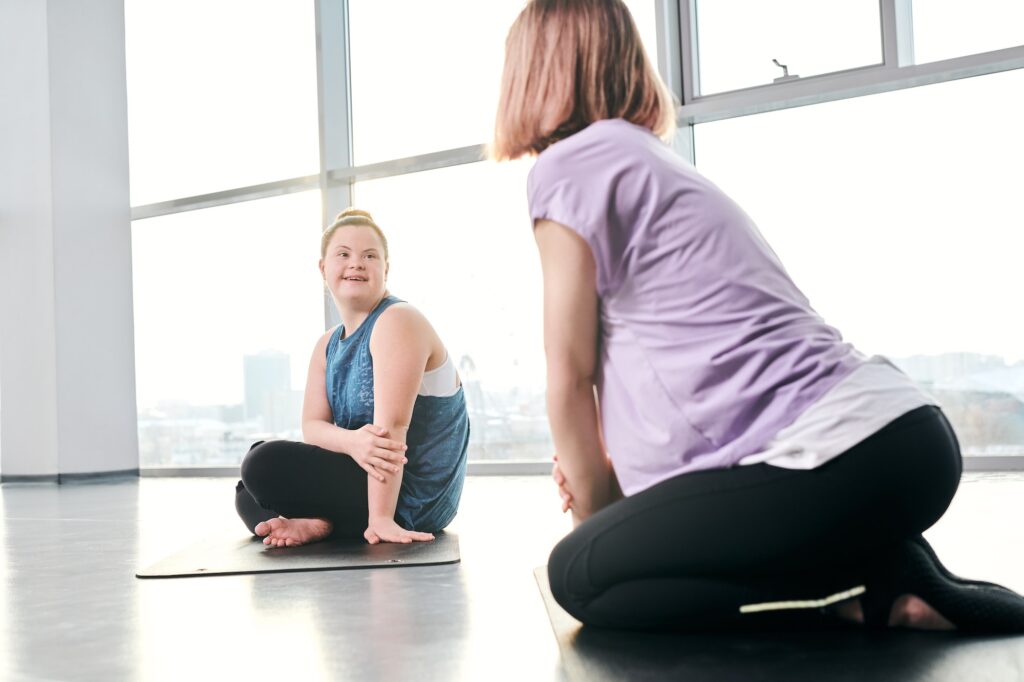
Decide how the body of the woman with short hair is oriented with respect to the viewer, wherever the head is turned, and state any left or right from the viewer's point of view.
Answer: facing away from the viewer and to the left of the viewer

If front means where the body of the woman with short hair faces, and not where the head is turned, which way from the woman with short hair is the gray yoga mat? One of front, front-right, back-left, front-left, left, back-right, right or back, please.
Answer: front

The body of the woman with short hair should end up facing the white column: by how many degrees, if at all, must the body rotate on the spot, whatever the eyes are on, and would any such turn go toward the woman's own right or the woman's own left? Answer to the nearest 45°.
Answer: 0° — they already face it

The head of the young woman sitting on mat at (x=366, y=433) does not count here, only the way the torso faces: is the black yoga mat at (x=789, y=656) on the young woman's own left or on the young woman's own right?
on the young woman's own left

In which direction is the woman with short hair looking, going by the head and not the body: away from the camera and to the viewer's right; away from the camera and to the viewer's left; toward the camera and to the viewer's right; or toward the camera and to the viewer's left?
away from the camera and to the viewer's left
